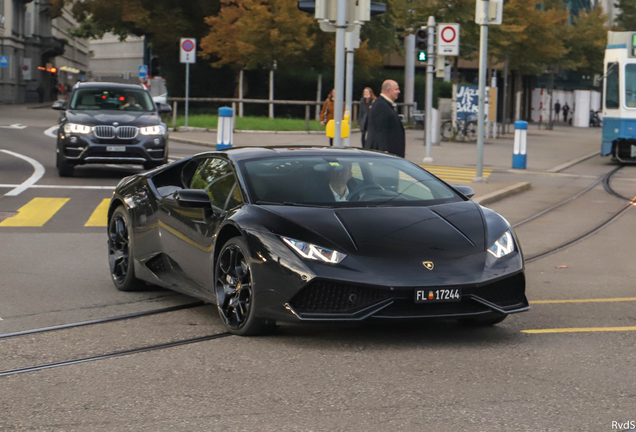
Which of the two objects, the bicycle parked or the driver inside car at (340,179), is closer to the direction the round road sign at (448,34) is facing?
the driver inside car

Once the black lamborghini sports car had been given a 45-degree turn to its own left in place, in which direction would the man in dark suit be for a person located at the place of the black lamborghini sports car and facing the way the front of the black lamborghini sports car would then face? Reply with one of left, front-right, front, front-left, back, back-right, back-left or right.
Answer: left

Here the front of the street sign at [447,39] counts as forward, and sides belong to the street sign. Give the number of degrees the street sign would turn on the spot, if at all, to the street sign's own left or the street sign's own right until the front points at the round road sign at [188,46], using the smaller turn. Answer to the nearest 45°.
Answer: approximately 135° to the street sign's own right

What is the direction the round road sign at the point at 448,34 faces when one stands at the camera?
facing the viewer

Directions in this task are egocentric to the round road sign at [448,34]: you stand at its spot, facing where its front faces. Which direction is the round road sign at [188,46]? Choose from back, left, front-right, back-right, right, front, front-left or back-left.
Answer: back-right

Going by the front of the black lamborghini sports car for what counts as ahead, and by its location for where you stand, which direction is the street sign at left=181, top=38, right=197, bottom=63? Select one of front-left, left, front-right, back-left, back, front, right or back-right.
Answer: back-left

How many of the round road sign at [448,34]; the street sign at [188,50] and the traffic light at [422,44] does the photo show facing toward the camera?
3

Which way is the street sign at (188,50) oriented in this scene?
toward the camera

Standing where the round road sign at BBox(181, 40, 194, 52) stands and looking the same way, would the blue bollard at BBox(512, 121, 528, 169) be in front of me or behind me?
in front

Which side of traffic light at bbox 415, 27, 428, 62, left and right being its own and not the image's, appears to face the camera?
front
